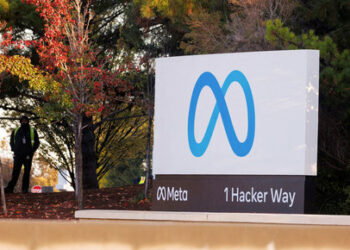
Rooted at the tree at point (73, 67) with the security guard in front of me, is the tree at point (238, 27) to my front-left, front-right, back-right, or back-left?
back-right

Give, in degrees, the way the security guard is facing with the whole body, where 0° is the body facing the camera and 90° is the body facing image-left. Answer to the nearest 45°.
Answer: approximately 0°
